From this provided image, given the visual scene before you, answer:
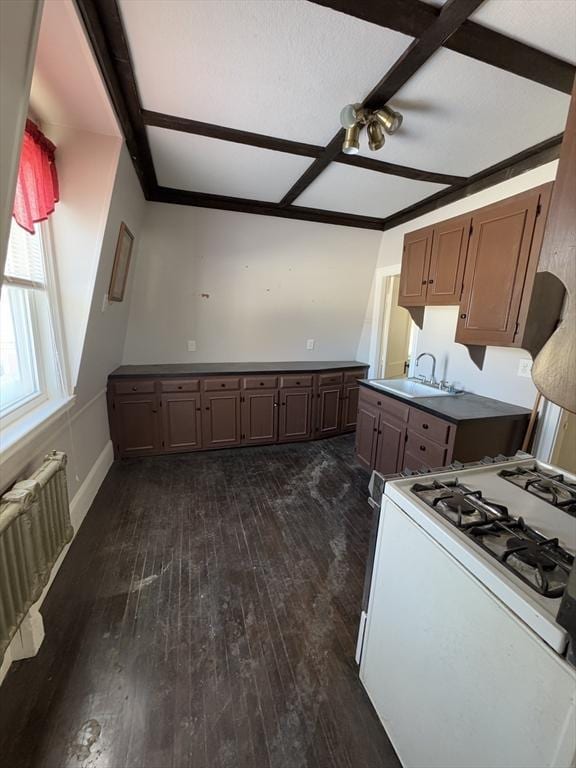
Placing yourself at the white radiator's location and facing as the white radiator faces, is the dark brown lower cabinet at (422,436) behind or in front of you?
in front

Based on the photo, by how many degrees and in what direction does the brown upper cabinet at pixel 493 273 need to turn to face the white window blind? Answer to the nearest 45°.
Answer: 0° — it already faces it

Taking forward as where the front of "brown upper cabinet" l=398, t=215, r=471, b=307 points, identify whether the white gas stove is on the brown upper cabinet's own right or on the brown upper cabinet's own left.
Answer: on the brown upper cabinet's own left

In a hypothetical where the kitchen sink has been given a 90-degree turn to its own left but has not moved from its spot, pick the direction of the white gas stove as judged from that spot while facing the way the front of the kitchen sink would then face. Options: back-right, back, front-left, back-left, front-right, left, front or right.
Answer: front-right

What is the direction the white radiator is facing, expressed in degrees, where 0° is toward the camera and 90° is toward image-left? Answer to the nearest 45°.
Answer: approximately 315°

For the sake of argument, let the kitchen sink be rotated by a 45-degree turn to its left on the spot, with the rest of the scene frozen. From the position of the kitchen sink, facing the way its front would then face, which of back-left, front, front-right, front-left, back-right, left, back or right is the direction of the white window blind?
front-right

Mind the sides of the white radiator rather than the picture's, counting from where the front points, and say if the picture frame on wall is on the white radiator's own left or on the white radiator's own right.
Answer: on the white radiator's own left
